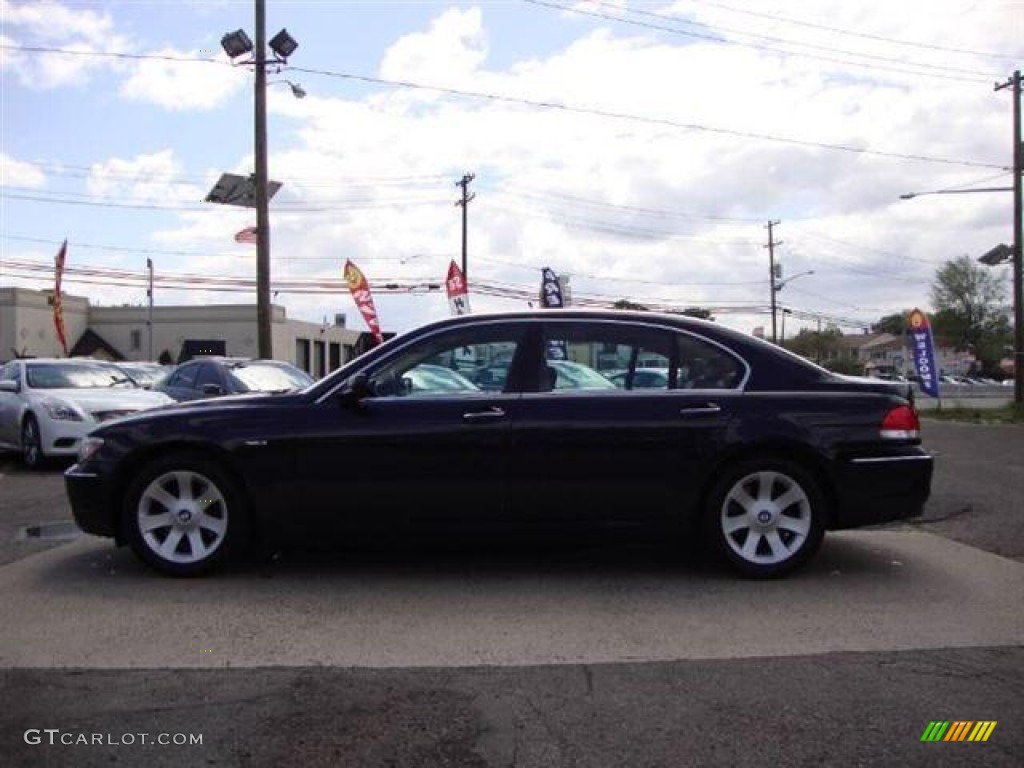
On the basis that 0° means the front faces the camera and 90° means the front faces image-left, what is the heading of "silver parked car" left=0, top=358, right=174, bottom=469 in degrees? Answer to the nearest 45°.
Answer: approximately 315°

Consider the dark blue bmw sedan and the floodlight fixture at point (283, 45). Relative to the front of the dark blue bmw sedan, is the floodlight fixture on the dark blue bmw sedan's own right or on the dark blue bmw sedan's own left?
on the dark blue bmw sedan's own right

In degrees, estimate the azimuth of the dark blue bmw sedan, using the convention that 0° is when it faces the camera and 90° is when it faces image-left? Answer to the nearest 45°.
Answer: approximately 90°

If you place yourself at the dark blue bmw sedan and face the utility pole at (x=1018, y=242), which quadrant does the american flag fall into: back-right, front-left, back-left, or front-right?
front-left

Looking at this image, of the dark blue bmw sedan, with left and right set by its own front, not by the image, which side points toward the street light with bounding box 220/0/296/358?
right

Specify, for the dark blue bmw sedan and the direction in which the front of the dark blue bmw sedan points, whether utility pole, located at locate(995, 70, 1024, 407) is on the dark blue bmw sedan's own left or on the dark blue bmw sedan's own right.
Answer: on the dark blue bmw sedan's own right

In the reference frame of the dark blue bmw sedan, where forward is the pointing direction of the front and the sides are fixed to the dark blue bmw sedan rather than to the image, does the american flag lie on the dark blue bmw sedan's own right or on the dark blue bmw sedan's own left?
on the dark blue bmw sedan's own right

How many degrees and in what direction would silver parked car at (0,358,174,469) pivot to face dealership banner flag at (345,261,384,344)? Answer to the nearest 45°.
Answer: approximately 90° to its left

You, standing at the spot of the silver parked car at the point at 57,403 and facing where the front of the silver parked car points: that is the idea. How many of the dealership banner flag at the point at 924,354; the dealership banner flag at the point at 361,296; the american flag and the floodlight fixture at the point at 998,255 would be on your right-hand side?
0

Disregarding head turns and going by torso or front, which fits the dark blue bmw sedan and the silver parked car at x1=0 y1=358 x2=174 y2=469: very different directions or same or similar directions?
very different directions

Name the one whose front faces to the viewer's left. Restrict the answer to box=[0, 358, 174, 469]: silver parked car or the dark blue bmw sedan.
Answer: the dark blue bmw sedan

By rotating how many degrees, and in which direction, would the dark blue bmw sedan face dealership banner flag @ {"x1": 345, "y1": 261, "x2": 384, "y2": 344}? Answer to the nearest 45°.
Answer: approximately 90° to its right

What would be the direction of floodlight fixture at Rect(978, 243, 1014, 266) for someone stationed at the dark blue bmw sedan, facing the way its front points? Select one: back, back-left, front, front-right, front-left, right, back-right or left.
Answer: back-right

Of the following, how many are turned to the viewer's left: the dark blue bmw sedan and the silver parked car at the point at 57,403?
1

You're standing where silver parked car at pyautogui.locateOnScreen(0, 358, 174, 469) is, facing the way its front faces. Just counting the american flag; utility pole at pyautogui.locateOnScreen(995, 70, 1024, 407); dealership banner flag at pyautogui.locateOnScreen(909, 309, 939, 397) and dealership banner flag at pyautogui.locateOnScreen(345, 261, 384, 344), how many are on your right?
0
